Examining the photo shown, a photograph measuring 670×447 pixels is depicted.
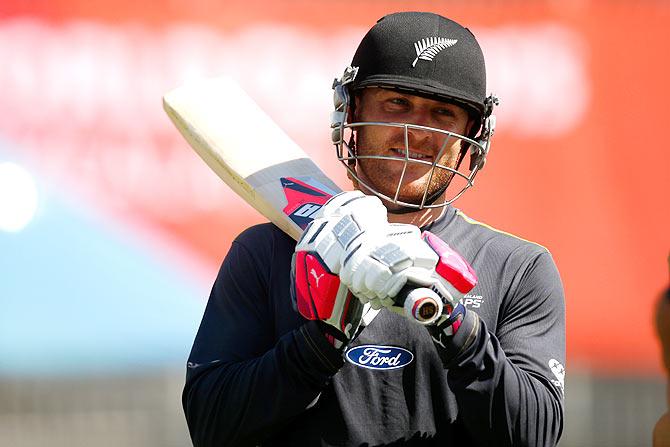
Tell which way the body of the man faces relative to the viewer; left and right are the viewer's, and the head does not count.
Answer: facing the viewer
